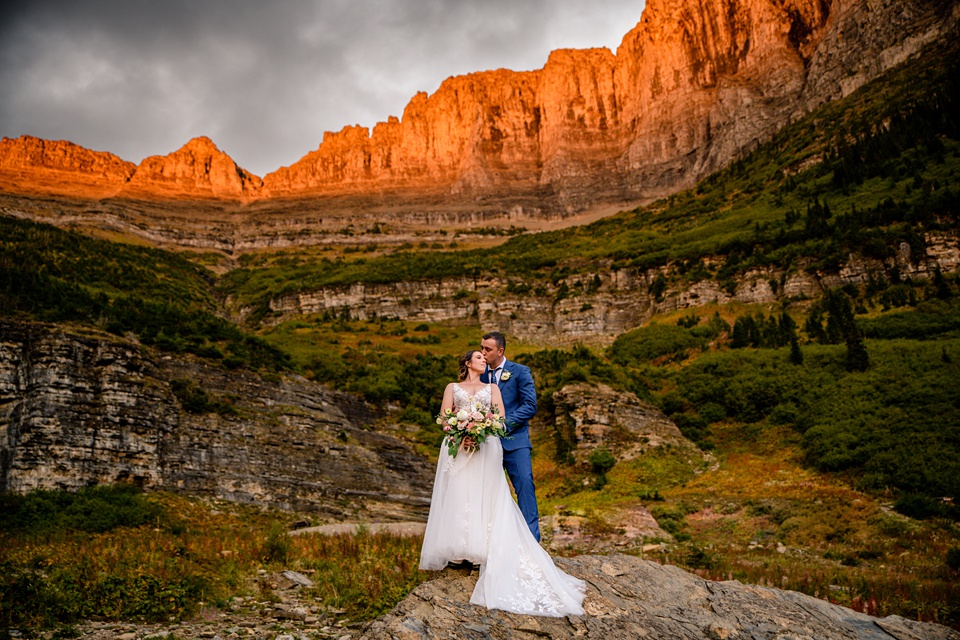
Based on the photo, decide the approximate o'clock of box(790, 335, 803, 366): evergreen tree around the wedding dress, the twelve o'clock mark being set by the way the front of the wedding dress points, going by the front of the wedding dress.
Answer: The evergreen tree is roughly at 7 o'clock from the wedding dress.

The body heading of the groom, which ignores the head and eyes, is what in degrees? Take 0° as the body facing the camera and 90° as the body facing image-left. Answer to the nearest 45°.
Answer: approximately 45°

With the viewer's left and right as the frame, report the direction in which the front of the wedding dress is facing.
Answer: facing the viewer

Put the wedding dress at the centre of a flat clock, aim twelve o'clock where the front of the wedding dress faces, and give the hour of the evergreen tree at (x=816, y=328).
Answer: The evergreen tree is roughly at 7 o'clock from the wedding dress.

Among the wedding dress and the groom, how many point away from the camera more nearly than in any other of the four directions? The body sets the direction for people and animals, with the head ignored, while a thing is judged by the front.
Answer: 0

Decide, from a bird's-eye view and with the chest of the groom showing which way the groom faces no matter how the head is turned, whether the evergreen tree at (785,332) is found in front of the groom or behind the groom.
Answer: behind
